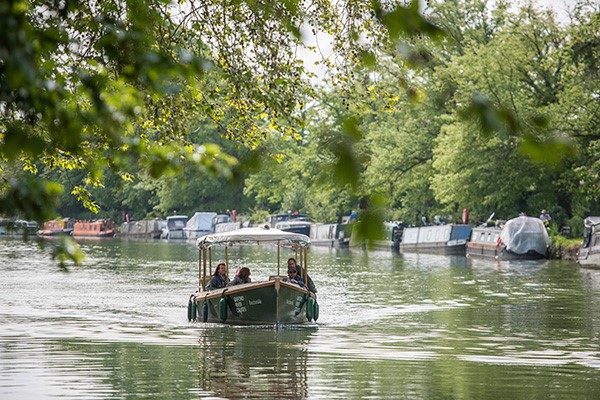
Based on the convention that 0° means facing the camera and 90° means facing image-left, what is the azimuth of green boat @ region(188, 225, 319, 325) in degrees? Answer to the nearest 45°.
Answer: approximately 0°
